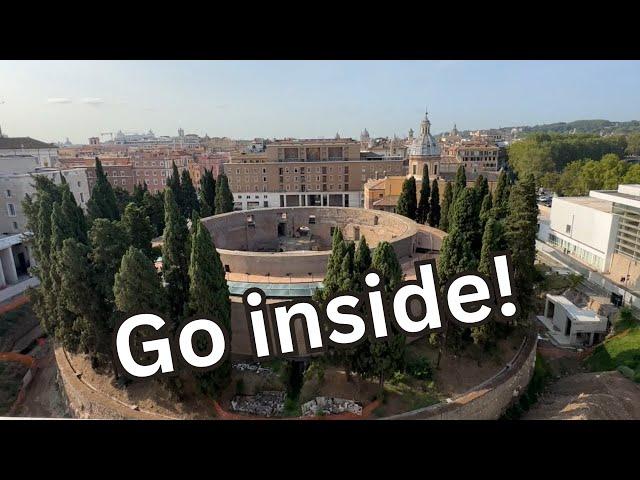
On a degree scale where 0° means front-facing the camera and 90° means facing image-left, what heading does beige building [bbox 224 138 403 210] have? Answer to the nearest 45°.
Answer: approximately 0°

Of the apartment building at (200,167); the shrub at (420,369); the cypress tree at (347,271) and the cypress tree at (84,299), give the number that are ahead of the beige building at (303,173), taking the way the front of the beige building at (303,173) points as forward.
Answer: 3

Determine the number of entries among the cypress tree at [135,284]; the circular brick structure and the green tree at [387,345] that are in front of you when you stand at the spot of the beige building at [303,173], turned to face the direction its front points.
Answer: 3

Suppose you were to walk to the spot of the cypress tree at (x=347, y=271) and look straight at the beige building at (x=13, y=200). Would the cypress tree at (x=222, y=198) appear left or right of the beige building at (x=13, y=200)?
right

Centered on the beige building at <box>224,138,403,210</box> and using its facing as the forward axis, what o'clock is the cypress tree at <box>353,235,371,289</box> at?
The cypress tree is roughly at 12 o'clock from the beige building.

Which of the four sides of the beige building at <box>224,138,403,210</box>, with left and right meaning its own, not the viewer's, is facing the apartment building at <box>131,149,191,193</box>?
right

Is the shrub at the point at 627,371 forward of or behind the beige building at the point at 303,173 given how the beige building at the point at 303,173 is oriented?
forward

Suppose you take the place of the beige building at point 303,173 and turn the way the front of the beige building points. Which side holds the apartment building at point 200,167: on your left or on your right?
on your right

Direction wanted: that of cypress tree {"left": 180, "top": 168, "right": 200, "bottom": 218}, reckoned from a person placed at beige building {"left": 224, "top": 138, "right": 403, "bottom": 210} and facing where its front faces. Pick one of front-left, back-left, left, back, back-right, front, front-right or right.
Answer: front-right

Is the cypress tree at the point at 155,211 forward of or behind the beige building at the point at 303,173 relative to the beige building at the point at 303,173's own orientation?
forward

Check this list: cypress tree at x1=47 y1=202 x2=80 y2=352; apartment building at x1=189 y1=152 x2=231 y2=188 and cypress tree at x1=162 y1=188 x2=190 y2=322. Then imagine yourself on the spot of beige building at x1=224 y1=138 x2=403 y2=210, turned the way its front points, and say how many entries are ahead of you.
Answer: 2

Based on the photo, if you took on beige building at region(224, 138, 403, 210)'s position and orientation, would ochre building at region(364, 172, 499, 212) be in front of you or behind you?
in front

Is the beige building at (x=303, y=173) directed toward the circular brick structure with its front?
yes

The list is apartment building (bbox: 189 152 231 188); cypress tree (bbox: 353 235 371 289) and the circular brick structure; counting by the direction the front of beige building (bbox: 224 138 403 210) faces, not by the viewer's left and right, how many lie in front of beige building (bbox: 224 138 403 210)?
2

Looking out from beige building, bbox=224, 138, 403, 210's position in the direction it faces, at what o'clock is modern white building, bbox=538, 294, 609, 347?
The modern white building is roughly at 11 o'clock from the beige building.

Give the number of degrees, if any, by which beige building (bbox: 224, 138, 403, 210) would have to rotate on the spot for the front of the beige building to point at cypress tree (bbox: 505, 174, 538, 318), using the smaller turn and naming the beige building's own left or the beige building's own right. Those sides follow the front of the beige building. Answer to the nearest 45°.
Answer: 0° — it already faces it
